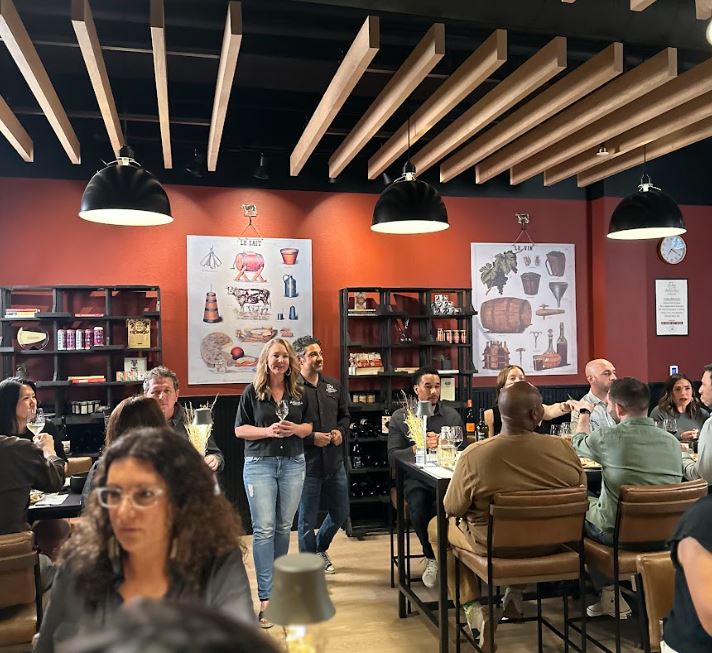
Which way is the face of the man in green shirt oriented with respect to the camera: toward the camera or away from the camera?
away from the camera

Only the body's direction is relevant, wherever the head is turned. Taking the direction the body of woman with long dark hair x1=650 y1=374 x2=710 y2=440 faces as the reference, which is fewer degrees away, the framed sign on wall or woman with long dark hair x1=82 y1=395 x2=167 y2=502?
the woman with long dark hair

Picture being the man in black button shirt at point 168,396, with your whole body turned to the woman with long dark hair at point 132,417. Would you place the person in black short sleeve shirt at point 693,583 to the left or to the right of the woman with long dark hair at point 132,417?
left

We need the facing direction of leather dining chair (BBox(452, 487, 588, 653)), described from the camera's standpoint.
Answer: facing away from the viewer and to the left of the viewer

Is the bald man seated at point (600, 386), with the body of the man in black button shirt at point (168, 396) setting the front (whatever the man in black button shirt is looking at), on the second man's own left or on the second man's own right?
on the second man's own left

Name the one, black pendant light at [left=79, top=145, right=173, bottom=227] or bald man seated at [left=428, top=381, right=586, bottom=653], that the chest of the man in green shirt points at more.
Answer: the black pendant light

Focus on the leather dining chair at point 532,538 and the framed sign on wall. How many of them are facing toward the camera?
1

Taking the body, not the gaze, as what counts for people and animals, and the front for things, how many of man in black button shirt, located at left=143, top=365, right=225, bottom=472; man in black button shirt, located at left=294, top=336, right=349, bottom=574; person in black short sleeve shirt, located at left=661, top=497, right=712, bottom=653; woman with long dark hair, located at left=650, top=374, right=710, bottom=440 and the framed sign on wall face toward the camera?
4

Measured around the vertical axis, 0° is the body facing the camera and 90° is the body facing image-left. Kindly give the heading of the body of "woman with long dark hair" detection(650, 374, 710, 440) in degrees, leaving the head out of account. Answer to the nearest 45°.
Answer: approximately 0°
